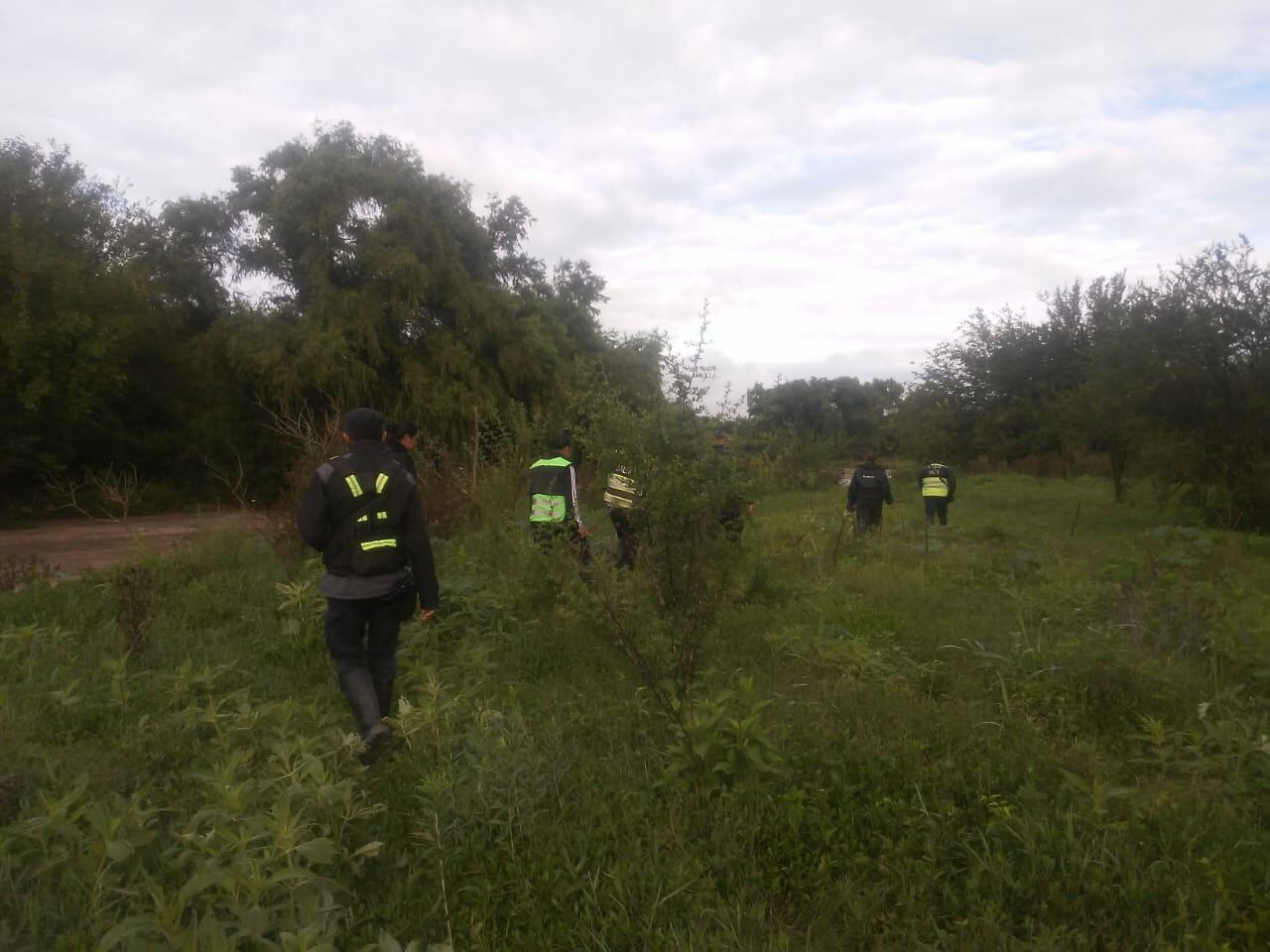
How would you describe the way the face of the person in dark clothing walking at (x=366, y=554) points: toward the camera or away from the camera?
away from the camera

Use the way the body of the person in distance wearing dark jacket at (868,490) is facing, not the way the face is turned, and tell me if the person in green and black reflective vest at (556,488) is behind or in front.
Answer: behind

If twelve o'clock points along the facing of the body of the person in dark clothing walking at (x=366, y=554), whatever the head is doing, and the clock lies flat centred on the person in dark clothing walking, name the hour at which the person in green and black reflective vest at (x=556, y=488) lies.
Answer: The person in green and black reflective vest is roughly at 1 o'clock from the person in dark clothing walking.

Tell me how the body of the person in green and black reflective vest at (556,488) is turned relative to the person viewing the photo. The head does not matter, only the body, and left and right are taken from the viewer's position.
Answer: facing away from the viewer and to the right of the viewer

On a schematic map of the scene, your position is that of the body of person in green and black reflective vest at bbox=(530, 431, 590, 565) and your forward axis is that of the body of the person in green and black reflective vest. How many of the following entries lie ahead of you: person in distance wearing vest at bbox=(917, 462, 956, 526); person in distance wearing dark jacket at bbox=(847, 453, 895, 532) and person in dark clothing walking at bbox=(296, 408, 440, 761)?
2

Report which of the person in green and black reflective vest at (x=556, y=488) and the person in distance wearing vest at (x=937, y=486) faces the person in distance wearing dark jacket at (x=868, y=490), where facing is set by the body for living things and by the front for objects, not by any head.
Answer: the person in green and black reflective vest

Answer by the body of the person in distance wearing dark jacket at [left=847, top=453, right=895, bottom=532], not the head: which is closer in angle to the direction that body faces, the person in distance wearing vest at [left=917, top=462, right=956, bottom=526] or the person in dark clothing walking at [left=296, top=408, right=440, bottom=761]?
the person in distance wearing vest

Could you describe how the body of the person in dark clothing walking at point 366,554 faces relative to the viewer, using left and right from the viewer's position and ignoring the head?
facing away from the viewer

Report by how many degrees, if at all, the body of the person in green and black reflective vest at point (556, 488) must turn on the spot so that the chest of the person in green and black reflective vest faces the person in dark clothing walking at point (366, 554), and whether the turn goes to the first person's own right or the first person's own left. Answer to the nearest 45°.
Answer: approximately 135° to the first person's own right

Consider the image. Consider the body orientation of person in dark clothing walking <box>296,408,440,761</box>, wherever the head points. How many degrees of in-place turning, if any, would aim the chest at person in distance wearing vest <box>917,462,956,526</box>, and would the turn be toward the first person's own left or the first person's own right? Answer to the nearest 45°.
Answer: approximately 45° to the first person's own right

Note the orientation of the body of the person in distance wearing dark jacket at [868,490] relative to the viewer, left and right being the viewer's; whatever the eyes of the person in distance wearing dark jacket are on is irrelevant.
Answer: facing away from the viewer

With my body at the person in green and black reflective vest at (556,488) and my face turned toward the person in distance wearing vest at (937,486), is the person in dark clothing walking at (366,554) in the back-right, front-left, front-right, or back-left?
back-right

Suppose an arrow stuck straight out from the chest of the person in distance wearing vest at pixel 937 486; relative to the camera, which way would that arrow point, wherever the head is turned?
away from the camera

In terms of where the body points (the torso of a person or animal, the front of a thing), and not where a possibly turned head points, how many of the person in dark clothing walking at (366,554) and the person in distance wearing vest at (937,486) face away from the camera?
2

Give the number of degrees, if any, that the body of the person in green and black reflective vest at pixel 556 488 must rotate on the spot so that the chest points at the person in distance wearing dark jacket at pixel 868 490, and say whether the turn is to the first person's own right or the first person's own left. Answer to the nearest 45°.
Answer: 0° — they already face them
